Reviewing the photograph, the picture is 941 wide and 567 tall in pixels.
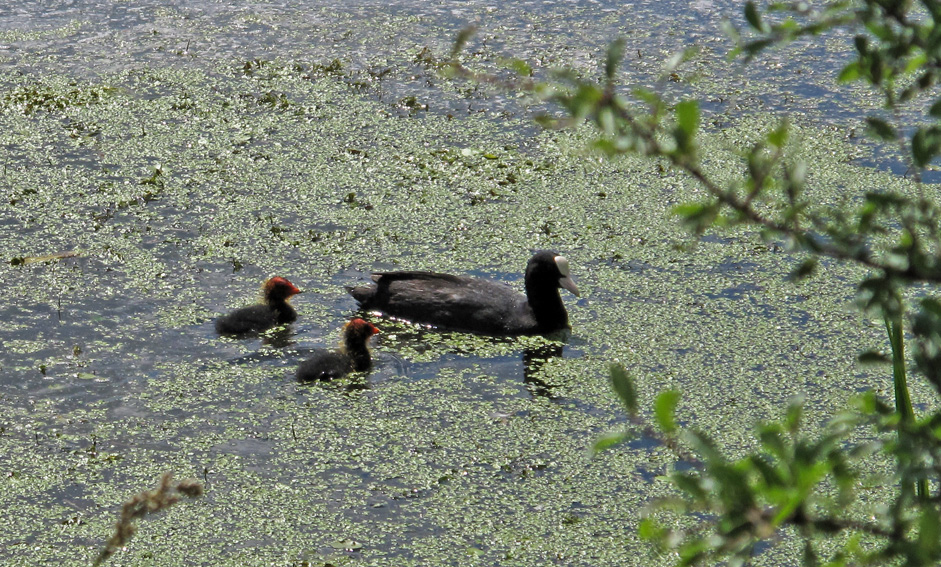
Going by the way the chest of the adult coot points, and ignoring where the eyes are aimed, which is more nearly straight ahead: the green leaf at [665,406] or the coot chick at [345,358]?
the green leaf

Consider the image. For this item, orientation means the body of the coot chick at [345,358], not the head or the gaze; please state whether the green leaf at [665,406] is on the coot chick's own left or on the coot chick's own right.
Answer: on the coot chick's own right

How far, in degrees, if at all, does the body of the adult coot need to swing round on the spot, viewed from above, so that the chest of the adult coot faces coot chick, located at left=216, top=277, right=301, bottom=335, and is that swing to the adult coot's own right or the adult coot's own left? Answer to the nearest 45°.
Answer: approximately 180°

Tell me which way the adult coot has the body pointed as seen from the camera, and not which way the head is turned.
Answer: to the viewer's right

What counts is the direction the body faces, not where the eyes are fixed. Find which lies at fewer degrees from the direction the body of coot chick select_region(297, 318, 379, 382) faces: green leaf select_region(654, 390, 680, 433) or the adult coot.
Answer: the adult coot

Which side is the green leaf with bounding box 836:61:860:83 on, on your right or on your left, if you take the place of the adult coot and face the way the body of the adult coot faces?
on your right

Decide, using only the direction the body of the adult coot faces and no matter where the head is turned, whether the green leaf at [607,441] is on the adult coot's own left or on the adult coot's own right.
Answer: on the adult coot's own right

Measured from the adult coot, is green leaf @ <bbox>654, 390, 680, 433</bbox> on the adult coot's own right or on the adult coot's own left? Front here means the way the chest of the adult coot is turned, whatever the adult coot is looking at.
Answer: on the adult coot's own right

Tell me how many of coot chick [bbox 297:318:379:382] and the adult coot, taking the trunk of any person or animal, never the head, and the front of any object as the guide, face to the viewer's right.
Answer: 2

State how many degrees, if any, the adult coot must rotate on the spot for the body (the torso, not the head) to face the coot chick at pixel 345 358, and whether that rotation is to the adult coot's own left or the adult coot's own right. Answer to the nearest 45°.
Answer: approximately 135° to the adult coot's own right

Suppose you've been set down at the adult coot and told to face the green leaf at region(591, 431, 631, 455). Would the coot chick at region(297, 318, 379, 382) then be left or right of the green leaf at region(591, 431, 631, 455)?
right

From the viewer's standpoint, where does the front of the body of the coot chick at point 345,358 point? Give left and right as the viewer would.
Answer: facing to the right of the viewer

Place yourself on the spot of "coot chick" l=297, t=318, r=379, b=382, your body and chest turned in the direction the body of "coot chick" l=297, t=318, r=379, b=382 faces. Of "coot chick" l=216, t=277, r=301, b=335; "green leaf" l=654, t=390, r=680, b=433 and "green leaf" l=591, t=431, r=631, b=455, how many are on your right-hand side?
2

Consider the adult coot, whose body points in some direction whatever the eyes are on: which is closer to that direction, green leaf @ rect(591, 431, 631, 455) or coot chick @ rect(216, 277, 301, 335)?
the green leaf
